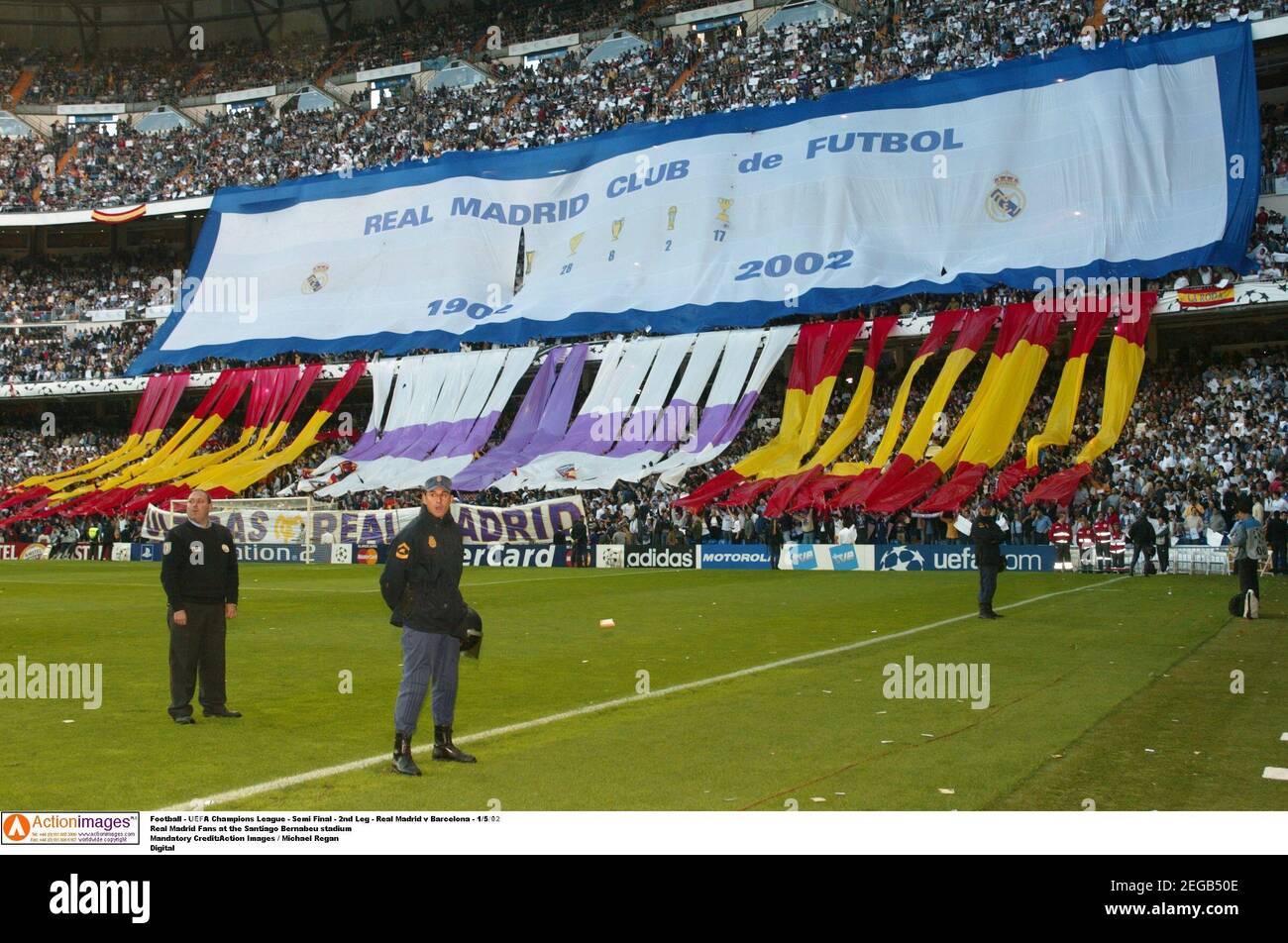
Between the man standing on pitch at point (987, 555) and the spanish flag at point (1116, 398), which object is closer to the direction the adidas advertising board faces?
the man standing on pitch

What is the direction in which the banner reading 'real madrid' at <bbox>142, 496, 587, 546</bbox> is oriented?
toward the camera

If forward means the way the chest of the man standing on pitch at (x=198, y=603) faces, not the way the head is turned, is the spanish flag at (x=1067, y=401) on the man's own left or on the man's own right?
on the man's own left

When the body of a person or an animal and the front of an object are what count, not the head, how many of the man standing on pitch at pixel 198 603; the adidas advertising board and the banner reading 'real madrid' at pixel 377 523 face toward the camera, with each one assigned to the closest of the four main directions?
3

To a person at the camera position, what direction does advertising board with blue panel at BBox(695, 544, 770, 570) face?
facing the viewer

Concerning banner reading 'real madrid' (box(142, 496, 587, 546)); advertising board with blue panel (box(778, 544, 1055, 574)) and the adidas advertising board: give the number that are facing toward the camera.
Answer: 3

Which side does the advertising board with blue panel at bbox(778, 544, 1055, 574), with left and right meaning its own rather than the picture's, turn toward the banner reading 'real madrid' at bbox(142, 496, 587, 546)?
right

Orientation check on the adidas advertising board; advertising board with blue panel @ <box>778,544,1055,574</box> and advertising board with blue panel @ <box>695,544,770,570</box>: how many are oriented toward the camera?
3

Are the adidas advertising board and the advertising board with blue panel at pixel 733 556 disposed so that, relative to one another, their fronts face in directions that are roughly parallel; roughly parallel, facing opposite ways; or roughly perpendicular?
roughly parallel

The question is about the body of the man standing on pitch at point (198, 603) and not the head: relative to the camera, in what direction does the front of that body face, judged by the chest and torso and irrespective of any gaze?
toward the camera

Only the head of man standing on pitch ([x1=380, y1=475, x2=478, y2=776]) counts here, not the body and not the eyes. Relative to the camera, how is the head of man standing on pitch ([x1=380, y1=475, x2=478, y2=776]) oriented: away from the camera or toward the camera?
toward the camera

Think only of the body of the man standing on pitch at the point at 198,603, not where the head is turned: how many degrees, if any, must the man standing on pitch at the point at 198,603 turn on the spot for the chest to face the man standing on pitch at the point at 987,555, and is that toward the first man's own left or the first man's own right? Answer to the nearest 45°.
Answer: approximately 135° to the first man's own left

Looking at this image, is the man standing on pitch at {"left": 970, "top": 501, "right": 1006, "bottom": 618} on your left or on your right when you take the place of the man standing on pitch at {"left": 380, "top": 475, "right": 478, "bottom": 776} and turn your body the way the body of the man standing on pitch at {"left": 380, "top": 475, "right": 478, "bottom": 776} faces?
on your left

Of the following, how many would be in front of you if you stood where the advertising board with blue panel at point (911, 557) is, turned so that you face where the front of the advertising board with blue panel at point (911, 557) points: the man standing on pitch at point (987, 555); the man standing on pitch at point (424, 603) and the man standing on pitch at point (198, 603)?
3

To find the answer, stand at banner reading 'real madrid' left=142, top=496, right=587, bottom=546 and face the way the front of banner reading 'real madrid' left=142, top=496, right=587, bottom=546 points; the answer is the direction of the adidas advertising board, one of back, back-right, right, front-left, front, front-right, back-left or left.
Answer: front-left
